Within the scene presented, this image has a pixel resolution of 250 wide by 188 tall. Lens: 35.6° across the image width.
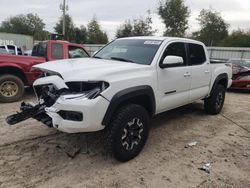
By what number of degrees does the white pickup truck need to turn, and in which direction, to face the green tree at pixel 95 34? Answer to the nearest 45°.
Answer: approximately 135° to its right

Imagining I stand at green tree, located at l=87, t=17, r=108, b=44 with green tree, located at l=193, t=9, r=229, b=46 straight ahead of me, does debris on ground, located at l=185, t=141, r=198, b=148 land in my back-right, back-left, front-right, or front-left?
front-right

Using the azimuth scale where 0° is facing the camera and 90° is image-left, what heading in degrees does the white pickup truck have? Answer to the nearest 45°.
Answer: approximately 45°

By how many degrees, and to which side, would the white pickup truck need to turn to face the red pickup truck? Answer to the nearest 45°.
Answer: approximately 90° to its right

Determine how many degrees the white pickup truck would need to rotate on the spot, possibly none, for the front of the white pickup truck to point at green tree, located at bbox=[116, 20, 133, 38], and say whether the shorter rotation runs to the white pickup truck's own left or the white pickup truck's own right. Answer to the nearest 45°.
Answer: approximately 135° to the white pickup truck's own right

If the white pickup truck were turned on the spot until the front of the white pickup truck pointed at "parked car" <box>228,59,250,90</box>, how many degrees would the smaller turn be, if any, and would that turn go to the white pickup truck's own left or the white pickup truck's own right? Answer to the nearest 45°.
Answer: approximately 180°
